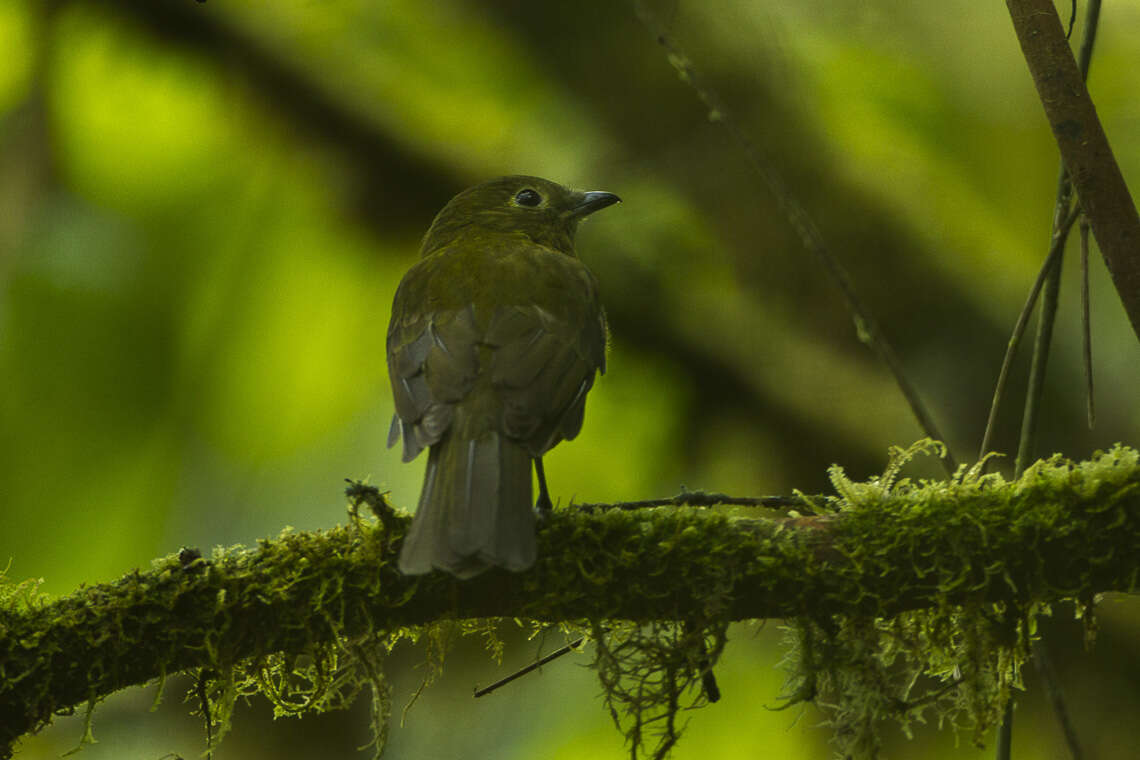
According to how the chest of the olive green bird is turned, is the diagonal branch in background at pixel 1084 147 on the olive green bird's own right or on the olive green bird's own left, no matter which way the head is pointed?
on the olive green bird's own right

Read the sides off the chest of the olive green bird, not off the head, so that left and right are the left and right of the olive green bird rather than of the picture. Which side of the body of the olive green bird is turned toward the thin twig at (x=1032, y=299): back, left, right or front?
right

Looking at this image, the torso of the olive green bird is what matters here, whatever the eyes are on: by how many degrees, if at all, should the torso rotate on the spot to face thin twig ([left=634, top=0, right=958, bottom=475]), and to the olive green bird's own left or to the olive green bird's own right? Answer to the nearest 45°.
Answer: approximately 90° to the olive green bird's own right

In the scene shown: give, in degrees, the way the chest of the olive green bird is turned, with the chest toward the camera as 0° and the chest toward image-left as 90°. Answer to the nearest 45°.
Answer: approximately 180°

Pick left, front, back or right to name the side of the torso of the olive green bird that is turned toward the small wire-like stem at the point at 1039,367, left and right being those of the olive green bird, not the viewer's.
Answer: right
